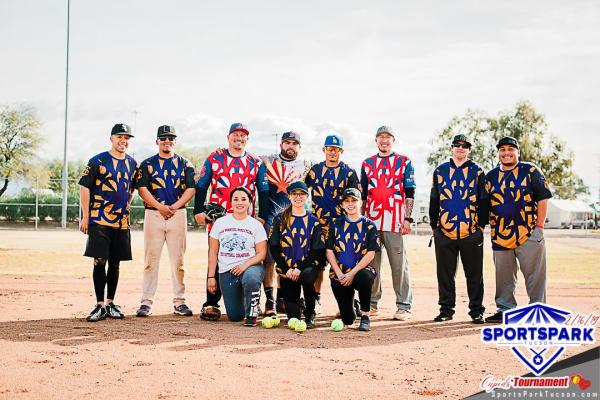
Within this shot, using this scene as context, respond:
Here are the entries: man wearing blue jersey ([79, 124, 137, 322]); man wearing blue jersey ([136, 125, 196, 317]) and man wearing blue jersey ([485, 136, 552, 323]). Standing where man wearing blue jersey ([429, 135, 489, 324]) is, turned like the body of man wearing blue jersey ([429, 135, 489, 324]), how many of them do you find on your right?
2

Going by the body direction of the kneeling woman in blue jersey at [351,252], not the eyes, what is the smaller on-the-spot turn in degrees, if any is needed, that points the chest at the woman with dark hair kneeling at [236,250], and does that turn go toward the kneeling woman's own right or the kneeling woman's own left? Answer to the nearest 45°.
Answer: approximately 90° to the kneeling woman's own right

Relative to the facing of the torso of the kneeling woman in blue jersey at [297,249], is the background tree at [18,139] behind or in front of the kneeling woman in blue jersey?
behind

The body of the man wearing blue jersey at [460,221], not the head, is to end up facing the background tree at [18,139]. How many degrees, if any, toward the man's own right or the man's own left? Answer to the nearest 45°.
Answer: approximately 135° to the man's own right

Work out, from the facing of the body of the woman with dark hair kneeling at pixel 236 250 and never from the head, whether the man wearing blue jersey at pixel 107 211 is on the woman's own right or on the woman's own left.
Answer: on the woman's own right

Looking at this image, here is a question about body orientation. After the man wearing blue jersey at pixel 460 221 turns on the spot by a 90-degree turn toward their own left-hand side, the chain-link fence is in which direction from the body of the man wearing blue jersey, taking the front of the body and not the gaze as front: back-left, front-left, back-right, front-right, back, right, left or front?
back-left

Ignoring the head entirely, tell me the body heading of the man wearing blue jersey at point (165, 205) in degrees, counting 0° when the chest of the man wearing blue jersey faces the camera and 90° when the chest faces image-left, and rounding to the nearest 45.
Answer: approximately 0°
